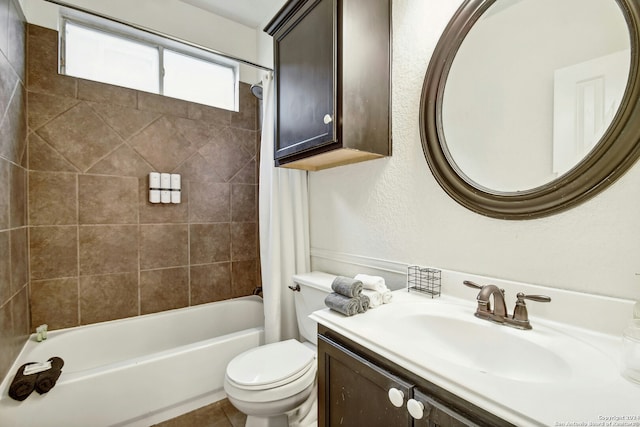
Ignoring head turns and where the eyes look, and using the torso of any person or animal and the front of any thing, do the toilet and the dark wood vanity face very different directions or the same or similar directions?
same or similar directions

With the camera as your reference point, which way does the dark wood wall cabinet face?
facing the viewer and to the left of the viewer

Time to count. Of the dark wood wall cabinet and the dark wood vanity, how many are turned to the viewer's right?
0

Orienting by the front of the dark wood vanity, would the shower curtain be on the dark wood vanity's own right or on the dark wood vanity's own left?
on the dark wood vanity's own right

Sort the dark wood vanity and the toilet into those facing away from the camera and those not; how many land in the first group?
0
